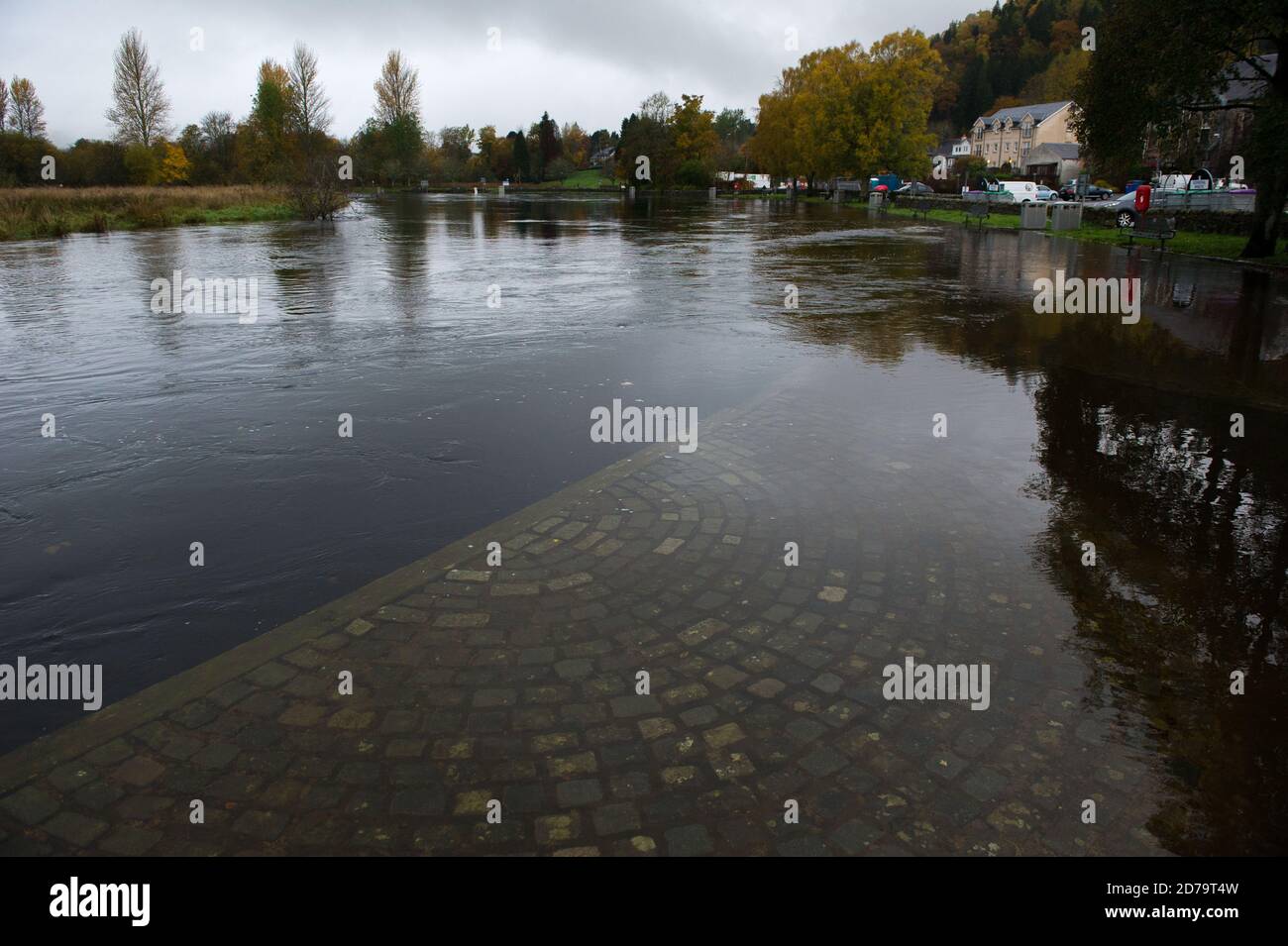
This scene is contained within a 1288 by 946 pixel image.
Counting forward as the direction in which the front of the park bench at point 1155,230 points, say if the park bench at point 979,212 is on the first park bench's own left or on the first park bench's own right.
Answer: on the first park bench's own right

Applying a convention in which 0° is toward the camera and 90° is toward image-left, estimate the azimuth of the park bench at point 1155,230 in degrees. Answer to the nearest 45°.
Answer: approximately 45°

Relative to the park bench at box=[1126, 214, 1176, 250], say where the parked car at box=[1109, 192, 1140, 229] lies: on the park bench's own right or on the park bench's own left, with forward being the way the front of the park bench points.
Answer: on the park bench's own right
